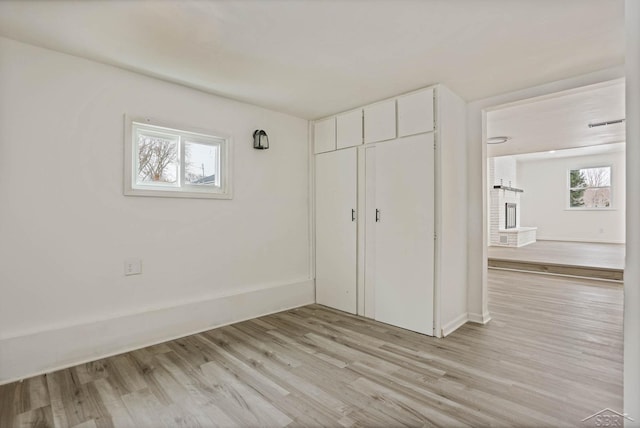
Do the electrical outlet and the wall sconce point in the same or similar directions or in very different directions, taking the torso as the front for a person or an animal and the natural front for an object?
same or similar directions

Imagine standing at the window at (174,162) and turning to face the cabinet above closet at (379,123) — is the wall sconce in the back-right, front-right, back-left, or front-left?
front-left

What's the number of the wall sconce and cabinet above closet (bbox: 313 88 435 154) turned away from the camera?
0

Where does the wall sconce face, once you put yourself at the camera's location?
facing the viewer and to the right of the viewer

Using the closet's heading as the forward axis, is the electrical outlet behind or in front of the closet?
in front

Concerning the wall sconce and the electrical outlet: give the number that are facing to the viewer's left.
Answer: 0

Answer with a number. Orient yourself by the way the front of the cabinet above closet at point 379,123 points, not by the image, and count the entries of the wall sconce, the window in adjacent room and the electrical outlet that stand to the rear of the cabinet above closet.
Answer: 1

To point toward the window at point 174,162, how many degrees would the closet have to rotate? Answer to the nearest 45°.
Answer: approximately 45° to its right

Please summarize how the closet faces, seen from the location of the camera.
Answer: facing the viewer and to the left of the viewer

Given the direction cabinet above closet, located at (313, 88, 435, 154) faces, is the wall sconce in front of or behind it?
in front

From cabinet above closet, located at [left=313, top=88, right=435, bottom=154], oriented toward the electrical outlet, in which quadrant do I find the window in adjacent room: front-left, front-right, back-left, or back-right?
back-right
